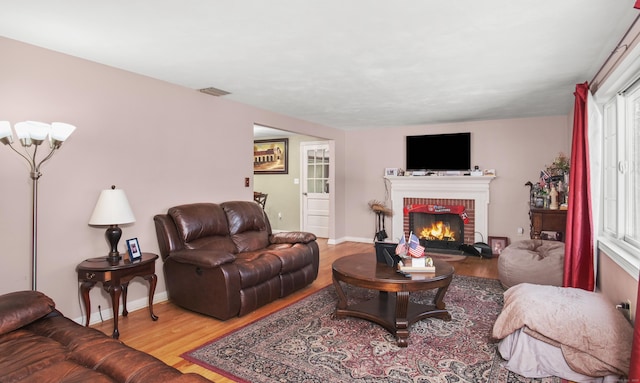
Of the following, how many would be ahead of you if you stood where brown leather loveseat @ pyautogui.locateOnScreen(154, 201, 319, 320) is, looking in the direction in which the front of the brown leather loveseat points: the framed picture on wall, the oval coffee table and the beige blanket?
2

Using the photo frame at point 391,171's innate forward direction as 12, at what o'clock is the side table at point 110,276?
The side table is roughly at 1 o'clock from the photo frame.

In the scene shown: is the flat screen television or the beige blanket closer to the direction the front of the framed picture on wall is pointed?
the beige blanket

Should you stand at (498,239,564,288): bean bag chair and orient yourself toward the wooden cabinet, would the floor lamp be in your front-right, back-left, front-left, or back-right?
back-left

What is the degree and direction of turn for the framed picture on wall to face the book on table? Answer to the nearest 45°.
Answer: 0° — it already faces it

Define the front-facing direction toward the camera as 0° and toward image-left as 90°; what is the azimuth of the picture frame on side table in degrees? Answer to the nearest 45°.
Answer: approximately 315°

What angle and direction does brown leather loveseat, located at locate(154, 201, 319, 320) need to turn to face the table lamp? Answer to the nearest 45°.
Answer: approximately 135° to its right

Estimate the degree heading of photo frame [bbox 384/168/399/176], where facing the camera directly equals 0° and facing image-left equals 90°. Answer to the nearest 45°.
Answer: approximately 0°
